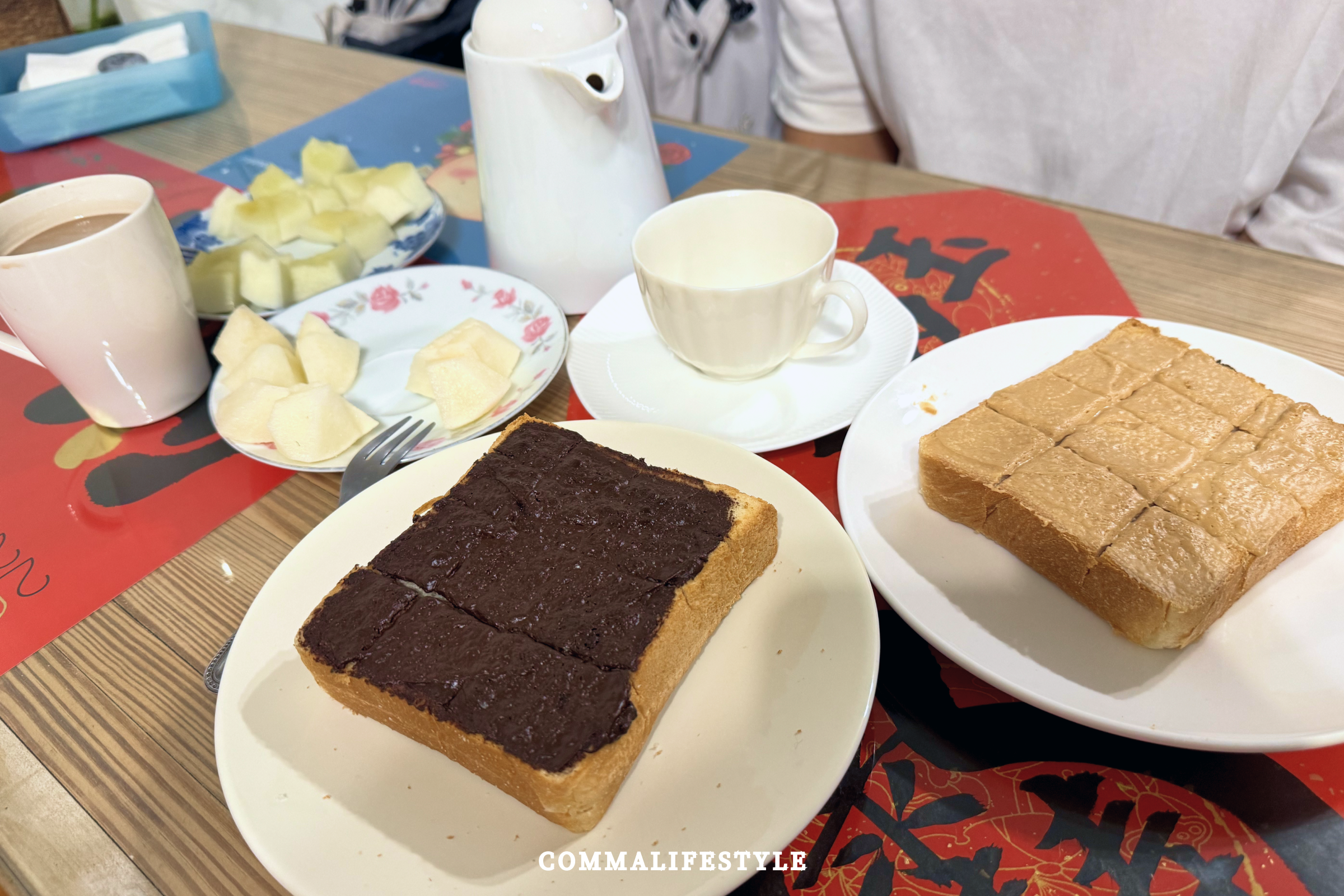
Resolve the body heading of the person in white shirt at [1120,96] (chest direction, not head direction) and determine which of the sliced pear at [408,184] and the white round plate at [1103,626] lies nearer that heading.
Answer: the white round plate

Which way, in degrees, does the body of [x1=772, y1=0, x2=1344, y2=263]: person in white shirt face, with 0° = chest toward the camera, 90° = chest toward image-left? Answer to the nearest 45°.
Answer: approximately 0°

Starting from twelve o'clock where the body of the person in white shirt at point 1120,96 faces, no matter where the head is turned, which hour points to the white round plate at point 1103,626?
The white round plate is roughly at 12 o'clock from the person in white shirt.

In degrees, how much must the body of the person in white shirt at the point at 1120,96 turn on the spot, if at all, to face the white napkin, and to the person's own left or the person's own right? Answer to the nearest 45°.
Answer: approximately 90° to the person's own right

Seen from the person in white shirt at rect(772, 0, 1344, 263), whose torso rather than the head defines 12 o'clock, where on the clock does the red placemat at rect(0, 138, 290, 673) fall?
The red placemat is roughly at 1 o'clock from the person in white shirt.

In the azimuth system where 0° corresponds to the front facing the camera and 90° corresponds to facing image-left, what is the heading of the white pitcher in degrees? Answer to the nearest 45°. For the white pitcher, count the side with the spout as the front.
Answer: approximately 315°

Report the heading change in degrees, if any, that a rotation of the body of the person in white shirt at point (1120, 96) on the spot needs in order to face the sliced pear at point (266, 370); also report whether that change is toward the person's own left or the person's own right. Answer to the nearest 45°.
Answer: approximately 45° to the person's own right

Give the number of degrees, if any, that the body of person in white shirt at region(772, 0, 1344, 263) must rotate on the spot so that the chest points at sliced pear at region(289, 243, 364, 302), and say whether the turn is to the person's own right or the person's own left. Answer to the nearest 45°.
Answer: approximately 45° to the person's own right
